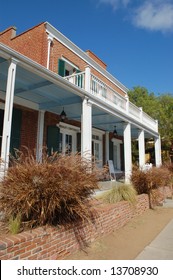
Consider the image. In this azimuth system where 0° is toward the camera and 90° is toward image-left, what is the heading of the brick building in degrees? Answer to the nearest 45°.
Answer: approximately 315°
